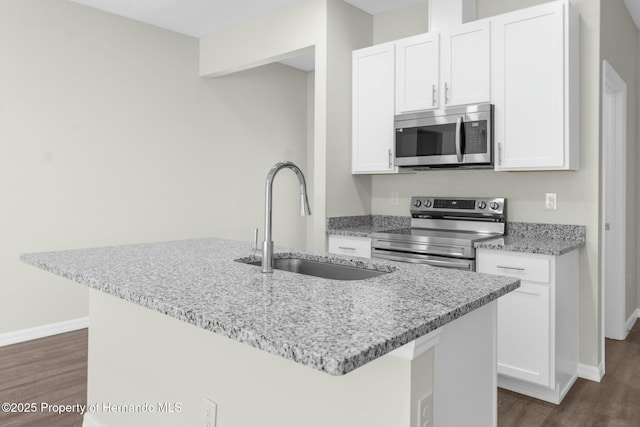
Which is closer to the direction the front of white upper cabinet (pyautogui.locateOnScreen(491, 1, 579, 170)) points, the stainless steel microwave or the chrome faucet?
the chrome faucet

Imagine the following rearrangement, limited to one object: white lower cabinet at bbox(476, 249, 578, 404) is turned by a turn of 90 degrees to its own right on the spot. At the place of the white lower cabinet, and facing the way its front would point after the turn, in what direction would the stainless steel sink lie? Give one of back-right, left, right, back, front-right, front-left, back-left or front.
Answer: left

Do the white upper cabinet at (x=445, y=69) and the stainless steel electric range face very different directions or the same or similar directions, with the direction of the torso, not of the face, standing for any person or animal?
same or similar directions

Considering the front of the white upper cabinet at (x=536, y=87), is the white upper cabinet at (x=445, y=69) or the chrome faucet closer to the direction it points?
the chrome faucet

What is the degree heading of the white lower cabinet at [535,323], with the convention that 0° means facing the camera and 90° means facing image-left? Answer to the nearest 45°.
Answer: approximately 45°

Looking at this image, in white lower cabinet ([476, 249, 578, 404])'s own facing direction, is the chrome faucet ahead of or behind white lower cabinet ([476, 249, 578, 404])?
ahead

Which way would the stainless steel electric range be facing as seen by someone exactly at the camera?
facing the viewer and to the left of the viewer

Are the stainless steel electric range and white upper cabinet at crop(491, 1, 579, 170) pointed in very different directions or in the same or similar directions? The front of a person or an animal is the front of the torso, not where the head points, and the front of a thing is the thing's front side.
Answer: same or similar directions

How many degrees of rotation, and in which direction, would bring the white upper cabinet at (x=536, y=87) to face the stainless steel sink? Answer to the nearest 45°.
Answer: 0° — it already faces it
